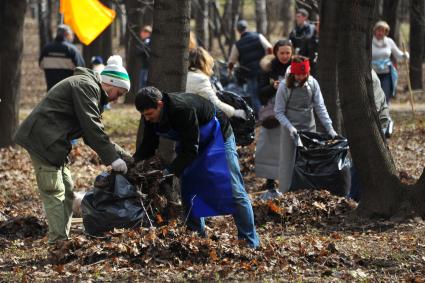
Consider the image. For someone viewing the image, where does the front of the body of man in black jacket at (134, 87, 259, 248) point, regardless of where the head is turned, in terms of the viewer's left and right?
facing the viewer and to the left of the viewer

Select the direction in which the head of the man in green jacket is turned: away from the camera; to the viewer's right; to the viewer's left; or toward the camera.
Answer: to the viewer's right

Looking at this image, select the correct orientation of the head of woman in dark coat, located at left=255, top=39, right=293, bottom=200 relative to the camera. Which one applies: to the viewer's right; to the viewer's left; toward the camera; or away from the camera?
toward the camera

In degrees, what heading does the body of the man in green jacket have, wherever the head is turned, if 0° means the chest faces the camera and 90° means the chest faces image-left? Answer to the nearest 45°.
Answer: approximately 270°

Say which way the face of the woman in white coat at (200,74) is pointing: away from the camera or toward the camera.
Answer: away from the camera

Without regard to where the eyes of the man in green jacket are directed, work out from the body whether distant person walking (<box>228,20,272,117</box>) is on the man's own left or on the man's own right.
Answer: on the man's own left

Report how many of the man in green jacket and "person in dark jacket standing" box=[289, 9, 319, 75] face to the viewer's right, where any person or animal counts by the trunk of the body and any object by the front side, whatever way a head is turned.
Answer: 1

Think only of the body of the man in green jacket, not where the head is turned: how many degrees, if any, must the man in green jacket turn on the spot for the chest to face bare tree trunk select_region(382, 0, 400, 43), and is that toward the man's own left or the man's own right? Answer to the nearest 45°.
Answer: approximately 45° to the man's own left

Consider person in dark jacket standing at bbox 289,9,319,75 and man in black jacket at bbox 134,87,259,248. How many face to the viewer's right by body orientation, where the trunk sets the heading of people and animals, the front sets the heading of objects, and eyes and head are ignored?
0

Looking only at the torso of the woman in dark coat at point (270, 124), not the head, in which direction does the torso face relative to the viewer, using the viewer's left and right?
facing the viewer and to the right of the viewer

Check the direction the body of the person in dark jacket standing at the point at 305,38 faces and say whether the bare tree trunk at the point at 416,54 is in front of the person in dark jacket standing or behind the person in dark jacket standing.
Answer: behind
